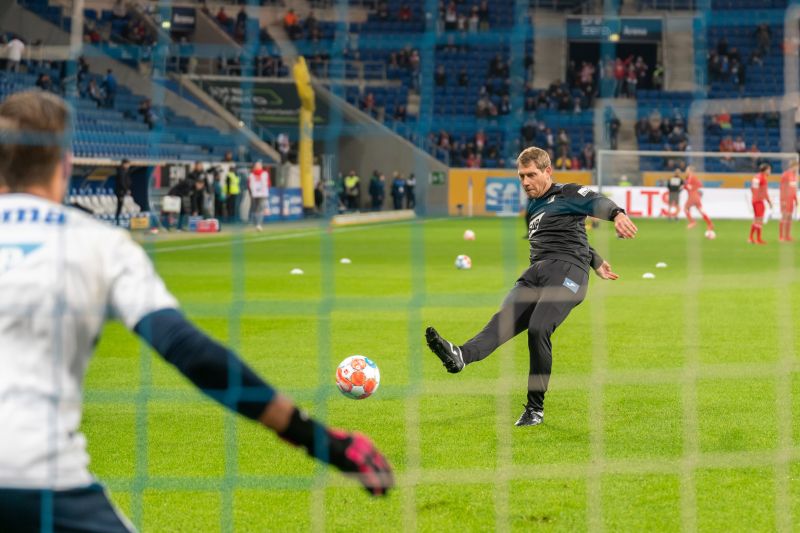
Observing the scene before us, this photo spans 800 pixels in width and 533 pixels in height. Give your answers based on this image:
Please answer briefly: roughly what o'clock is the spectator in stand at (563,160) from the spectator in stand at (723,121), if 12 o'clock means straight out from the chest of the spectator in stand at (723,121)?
the spectator in stand at (563,160) is roughly at 2 o'clock from the spectator in stand at (723,121).

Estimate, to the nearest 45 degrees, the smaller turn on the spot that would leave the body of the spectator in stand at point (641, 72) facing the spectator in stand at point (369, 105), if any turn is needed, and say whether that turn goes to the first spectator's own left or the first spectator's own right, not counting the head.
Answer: approximately 90° to the first spectator's own right

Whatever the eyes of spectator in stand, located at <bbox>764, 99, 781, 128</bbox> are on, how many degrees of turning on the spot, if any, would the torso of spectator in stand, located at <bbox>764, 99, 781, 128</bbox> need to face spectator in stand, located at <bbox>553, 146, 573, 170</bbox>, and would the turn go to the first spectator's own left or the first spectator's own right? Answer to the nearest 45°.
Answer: approximately 90° to the first spectator's own right

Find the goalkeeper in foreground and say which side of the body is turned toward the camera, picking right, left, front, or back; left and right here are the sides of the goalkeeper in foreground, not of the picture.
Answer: back

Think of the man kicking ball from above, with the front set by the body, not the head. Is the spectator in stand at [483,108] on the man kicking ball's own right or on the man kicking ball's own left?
on the man kicking ball's own right

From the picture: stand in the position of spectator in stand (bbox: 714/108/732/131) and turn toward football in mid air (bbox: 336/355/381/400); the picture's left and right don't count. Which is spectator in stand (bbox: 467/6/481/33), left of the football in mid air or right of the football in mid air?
right

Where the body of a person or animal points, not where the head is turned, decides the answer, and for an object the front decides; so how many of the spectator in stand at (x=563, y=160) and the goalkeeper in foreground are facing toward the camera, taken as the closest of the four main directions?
1

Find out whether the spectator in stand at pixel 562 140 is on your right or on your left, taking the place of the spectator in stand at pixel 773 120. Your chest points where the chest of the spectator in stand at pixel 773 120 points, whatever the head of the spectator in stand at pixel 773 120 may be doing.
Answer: on your right
